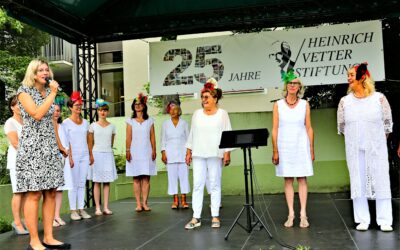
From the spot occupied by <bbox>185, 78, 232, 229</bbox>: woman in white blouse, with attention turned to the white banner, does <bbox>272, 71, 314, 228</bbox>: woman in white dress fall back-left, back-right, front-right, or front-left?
front-right

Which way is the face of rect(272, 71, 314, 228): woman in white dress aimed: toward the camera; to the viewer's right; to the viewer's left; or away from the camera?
toward the camera

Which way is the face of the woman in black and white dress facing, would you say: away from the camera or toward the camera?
toward the camera

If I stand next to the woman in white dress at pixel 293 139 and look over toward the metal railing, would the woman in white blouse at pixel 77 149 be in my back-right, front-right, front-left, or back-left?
front-left

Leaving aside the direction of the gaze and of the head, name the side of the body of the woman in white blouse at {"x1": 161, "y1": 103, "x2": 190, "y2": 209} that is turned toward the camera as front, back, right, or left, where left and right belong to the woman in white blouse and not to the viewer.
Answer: front

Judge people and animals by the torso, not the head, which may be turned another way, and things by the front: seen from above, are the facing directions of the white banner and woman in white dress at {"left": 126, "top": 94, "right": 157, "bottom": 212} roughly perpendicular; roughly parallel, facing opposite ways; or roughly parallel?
roughly parallel

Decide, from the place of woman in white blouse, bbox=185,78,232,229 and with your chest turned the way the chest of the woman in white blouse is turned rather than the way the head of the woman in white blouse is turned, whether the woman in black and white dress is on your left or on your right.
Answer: on your right

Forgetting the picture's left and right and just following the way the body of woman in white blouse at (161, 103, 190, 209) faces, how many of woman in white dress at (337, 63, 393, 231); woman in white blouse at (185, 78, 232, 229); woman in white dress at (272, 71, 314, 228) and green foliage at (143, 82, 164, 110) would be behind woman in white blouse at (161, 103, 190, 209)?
1

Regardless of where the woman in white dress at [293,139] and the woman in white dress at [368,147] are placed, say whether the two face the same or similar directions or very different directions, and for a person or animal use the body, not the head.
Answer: same or similar directions

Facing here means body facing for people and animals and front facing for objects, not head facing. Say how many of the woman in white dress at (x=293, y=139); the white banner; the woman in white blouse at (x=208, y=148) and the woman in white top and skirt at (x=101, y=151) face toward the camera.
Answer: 4

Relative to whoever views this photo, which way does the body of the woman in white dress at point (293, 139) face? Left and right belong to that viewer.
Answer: facing the viewer

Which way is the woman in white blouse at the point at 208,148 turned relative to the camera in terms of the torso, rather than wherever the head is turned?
toward the camera
